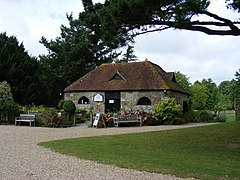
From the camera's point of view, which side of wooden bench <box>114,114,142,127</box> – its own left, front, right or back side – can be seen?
front

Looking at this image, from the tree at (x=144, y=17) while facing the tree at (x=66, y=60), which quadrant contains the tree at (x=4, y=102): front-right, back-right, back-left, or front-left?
front-left

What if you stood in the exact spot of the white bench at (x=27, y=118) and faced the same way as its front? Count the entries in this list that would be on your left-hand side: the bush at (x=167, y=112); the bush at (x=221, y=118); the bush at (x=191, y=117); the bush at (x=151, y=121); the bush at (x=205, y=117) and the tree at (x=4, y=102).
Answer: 5

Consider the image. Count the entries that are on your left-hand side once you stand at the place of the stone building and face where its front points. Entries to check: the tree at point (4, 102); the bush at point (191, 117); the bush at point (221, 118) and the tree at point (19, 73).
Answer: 2

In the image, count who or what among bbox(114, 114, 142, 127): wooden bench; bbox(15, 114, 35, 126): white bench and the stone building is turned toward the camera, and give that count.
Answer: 3

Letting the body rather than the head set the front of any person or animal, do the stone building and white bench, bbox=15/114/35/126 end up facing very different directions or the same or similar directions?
same or similar directions

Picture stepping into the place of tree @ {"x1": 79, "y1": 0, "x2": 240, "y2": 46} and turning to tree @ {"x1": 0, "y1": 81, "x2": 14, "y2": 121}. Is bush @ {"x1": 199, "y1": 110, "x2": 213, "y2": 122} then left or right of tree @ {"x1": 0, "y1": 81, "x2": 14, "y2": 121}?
right

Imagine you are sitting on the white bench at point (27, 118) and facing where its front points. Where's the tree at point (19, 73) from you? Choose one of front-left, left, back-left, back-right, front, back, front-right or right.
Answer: back

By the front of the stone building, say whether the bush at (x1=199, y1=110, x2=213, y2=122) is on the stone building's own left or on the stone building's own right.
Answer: on the stone building's own left

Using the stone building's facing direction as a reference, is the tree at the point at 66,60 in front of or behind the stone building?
behind

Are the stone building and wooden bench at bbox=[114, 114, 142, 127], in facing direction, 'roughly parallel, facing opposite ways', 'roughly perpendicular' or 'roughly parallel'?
roughly parallel

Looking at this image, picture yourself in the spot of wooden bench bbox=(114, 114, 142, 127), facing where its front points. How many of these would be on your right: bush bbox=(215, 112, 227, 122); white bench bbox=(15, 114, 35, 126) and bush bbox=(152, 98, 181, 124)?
1

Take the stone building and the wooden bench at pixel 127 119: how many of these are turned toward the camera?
2

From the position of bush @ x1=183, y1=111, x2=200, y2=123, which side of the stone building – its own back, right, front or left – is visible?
left

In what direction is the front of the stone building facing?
toward the camera

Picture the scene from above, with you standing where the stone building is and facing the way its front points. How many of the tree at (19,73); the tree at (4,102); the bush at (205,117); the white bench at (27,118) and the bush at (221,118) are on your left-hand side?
2

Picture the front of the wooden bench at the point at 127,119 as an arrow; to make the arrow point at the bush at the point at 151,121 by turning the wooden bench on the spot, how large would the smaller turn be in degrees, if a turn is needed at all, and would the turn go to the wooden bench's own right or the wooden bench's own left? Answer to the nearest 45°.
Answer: approximately 135° to the wooden bench's own left
